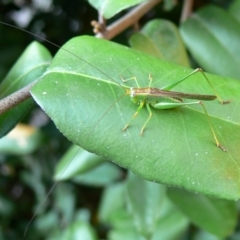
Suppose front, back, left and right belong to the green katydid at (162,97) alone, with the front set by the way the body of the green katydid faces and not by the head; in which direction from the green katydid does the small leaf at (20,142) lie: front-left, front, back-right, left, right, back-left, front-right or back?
front-right

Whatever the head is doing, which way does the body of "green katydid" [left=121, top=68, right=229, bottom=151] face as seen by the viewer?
to the viewer's left
